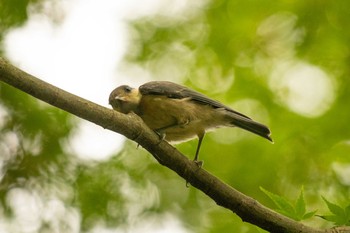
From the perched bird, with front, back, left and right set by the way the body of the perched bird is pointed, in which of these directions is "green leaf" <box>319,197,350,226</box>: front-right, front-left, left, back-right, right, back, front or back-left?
back-left

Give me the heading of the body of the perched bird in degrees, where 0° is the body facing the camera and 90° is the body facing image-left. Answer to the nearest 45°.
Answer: approximately 90°

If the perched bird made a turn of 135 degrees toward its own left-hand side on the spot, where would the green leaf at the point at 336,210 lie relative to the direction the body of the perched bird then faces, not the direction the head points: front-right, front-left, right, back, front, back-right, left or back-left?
front

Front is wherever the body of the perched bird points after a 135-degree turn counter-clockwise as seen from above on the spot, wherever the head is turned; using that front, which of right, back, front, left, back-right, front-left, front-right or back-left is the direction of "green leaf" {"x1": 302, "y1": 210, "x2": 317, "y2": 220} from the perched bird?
front

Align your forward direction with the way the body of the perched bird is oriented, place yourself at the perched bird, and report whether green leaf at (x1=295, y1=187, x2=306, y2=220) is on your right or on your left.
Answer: on your left
